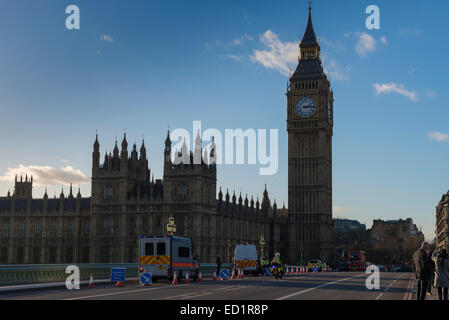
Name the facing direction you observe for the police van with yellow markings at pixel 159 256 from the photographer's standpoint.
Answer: facing away from the viewer and to the right of the viewer

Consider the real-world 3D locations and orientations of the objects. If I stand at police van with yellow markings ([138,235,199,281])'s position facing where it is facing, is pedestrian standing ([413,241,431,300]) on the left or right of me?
on my right
